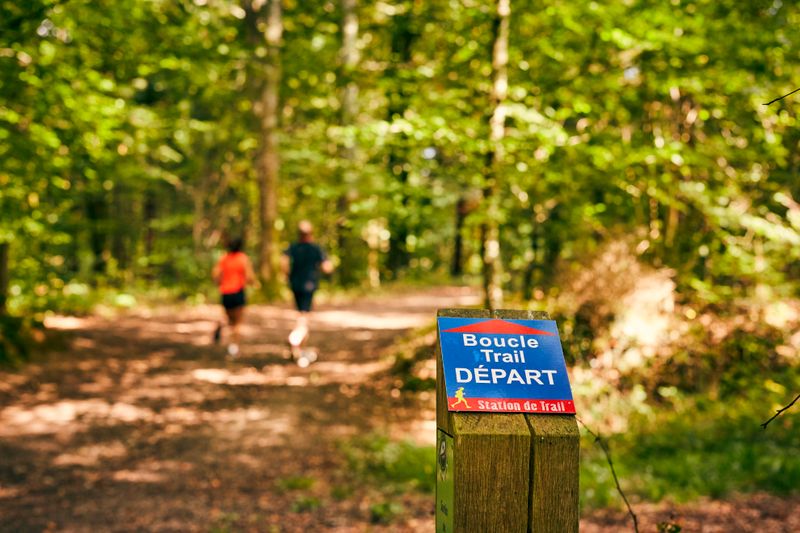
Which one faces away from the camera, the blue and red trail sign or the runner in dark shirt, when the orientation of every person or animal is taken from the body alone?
the runner in dark shirt

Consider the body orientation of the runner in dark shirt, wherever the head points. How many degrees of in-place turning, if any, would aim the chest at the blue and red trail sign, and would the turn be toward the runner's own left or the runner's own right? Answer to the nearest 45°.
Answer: approximately 180°

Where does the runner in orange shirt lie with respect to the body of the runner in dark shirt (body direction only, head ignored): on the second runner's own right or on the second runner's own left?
on the second runner's own left

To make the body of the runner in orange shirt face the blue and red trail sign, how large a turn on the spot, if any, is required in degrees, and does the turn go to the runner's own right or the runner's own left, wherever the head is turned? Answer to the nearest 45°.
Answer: approximately 180°

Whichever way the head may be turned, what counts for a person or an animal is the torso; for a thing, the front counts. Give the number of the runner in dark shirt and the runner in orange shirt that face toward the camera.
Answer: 0

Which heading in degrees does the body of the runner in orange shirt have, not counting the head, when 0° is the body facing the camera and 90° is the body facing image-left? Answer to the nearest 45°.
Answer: approximately 180°

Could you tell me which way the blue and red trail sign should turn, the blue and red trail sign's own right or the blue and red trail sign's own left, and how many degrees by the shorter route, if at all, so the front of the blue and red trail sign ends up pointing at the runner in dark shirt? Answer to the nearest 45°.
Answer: approximately 180°

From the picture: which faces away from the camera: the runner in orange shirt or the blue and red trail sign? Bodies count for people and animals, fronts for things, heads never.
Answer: the runner in orange shirt

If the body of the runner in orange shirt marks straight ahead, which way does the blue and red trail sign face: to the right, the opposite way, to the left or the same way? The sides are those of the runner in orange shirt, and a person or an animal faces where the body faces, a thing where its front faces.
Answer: the opposite way

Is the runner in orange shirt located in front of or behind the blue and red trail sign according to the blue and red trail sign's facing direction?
behind

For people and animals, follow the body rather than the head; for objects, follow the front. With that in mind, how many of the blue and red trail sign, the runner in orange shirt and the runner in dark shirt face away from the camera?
2

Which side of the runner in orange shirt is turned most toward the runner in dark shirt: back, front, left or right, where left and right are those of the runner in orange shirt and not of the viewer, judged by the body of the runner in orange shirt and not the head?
right

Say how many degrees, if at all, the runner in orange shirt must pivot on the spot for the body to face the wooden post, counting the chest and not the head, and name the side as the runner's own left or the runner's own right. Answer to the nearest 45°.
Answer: approximately 180°

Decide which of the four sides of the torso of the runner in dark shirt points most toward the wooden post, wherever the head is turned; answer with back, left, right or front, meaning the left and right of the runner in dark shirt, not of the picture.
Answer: back

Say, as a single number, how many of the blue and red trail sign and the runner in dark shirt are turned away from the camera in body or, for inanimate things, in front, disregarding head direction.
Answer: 1

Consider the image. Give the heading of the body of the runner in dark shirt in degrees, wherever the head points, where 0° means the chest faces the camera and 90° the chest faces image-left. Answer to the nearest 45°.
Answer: approximately 180°

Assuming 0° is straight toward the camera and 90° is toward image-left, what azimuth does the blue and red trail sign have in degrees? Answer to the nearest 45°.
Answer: approximately 0°
